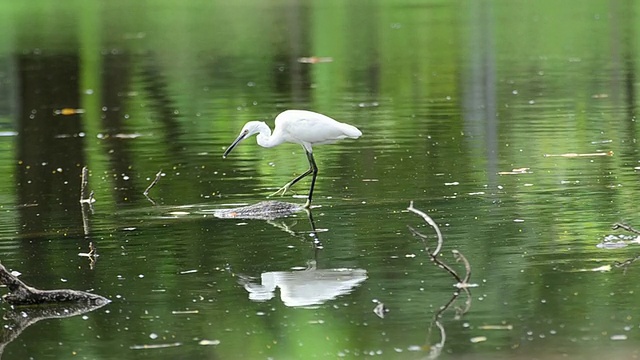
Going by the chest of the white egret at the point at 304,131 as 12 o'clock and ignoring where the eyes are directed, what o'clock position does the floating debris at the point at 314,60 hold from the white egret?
The floating debris is roughly at 3 o'clock from the white egret.

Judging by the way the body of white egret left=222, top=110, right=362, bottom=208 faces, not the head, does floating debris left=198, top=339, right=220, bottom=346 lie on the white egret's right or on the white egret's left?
on the white egret's left

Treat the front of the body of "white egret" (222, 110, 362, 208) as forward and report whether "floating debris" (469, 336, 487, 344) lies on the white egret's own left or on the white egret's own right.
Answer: on the white egret's own left

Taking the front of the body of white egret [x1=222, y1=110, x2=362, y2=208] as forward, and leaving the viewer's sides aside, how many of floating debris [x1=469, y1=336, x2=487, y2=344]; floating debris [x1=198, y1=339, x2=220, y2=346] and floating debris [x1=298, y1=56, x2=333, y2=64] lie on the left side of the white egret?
2

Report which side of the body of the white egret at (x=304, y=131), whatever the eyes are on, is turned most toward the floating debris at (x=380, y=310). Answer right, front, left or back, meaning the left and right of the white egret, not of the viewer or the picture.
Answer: left

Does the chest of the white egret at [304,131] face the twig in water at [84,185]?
yes

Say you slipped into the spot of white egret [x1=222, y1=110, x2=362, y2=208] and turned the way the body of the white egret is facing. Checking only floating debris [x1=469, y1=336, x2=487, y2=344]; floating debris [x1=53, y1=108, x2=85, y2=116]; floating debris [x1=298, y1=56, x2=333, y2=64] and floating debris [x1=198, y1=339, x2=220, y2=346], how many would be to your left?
2

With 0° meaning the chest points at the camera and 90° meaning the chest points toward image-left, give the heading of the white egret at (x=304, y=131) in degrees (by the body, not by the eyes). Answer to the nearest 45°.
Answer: approximately 90°

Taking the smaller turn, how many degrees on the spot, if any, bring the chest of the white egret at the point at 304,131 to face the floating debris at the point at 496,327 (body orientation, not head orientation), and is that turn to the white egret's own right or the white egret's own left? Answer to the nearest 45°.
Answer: approximately 90° to the white egret's own left

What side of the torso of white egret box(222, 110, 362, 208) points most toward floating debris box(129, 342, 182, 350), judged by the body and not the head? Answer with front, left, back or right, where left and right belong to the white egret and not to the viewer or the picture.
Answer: left

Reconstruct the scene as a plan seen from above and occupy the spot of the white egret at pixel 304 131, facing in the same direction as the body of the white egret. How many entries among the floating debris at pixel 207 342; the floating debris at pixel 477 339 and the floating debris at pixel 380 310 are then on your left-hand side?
3
